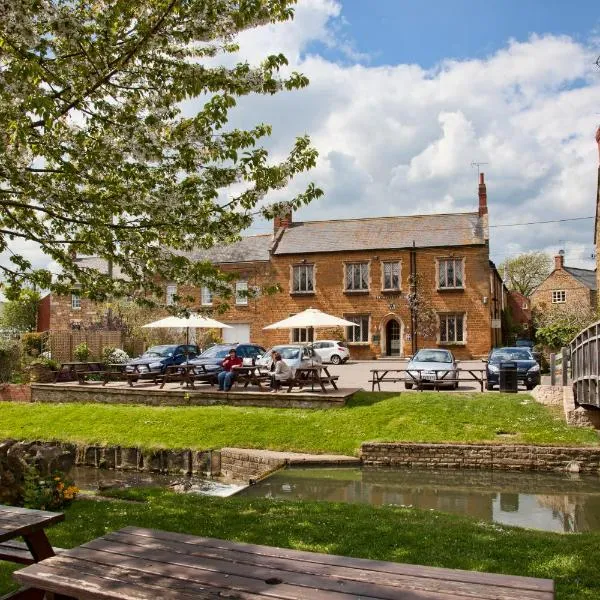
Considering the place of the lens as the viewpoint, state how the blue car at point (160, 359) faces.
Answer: facing the viewer and to the left of the viewer

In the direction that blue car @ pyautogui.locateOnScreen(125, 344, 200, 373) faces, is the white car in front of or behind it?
behind

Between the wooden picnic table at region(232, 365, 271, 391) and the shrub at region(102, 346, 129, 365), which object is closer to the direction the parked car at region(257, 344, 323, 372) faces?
the wooden picnic table

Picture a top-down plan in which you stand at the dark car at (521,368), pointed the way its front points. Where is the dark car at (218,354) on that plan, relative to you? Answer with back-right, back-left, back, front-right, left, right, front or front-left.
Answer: right

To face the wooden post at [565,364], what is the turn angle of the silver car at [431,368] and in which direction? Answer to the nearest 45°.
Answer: approximately 45° to its left

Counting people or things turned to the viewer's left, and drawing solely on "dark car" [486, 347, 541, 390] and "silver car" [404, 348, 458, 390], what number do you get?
0

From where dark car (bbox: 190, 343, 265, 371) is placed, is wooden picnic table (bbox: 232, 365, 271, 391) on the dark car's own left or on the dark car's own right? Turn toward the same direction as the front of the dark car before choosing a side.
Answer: on the dark car's own left

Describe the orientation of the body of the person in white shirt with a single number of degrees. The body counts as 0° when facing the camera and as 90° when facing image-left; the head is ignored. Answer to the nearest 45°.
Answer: approximately 90°

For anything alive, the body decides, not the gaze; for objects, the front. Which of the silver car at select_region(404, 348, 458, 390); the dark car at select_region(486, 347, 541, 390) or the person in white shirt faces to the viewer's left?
the person in white shirt

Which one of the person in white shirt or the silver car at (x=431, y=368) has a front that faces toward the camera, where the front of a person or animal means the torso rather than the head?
the silver car

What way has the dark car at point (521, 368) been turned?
toward the camera

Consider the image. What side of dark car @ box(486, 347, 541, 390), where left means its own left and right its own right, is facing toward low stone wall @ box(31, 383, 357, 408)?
right

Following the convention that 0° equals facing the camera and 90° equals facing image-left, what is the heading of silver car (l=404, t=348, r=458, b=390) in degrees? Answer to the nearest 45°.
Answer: approximately 0°

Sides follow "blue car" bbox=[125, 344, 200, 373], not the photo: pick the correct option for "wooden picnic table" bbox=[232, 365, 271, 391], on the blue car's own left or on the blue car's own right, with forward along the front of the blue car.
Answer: on the blue car's own left

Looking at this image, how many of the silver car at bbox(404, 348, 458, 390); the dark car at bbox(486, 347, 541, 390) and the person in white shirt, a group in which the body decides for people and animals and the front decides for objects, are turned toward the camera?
2
